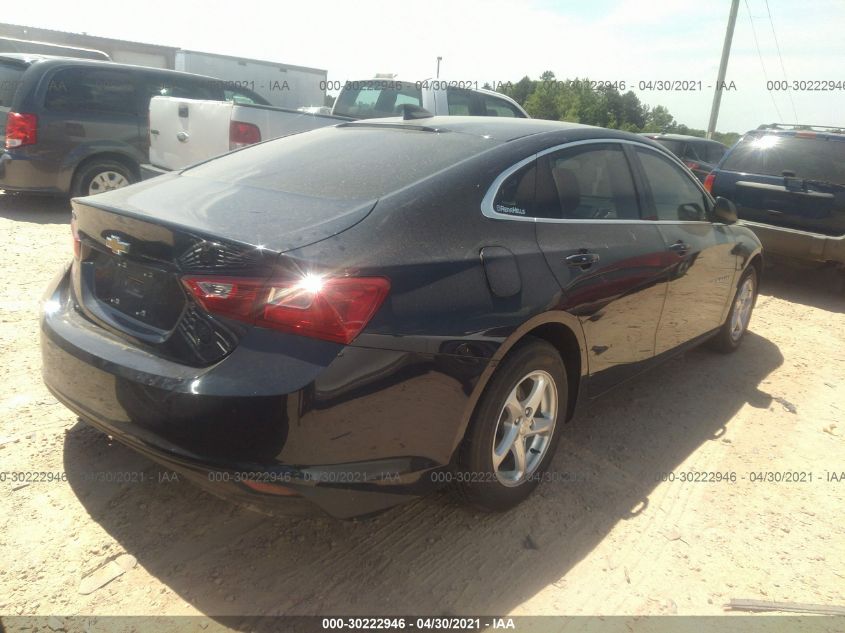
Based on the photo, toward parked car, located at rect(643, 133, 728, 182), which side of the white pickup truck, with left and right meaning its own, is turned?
front

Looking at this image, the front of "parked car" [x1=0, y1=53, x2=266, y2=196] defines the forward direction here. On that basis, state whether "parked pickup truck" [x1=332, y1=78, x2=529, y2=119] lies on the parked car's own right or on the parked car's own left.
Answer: on the parked car's own right

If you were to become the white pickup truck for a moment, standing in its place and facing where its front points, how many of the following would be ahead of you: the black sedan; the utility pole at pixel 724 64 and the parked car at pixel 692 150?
2

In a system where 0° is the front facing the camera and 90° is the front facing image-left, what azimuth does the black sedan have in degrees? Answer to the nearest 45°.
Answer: approximately 225°

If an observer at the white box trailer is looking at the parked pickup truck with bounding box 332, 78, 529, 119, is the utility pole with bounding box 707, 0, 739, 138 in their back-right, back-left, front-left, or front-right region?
front-left

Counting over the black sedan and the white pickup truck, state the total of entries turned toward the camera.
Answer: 0

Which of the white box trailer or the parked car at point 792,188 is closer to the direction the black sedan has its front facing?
the parked car

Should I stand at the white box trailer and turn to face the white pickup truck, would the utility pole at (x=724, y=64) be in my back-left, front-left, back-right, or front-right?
front-left

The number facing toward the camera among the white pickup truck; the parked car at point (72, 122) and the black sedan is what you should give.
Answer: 0

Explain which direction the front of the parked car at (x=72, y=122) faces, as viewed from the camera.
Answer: facing away from the viewer and to the right of the viewer

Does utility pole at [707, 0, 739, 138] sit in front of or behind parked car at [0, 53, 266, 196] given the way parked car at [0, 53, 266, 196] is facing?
in front

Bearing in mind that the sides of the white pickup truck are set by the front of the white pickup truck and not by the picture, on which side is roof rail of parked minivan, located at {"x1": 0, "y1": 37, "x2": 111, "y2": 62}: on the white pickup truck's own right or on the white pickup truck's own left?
on the white pickup truck's own left

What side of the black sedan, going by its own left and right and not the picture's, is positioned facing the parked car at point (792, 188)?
front

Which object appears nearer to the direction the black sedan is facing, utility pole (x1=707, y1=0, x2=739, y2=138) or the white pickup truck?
the utility pole

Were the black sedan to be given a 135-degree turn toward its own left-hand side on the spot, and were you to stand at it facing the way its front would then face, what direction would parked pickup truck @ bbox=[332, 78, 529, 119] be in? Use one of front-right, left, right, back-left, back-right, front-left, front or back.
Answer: right

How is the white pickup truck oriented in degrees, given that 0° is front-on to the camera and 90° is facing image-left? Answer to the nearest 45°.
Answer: approximately 225°

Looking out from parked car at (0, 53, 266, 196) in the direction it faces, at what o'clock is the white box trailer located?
The white box trailer is roughly at 11 o'clock from the parked car.
